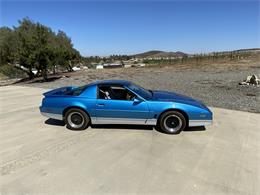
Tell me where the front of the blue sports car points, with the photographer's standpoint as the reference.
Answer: facing to the right of the viewer
